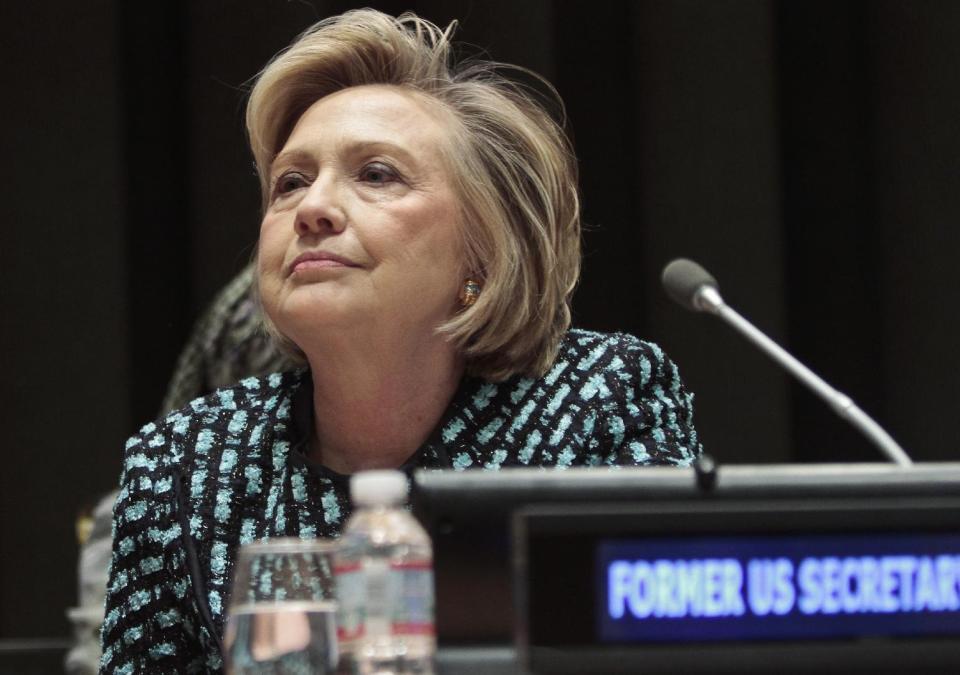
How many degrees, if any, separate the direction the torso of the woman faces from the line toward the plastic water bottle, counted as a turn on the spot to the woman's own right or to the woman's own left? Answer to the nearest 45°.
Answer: approximately 45° to the woman's own left

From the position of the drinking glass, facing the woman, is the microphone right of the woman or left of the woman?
right

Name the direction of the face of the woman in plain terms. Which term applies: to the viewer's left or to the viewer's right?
to the viewer's left

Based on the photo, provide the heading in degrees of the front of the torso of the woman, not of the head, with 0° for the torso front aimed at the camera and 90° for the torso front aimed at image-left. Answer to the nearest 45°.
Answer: approximately 45°
